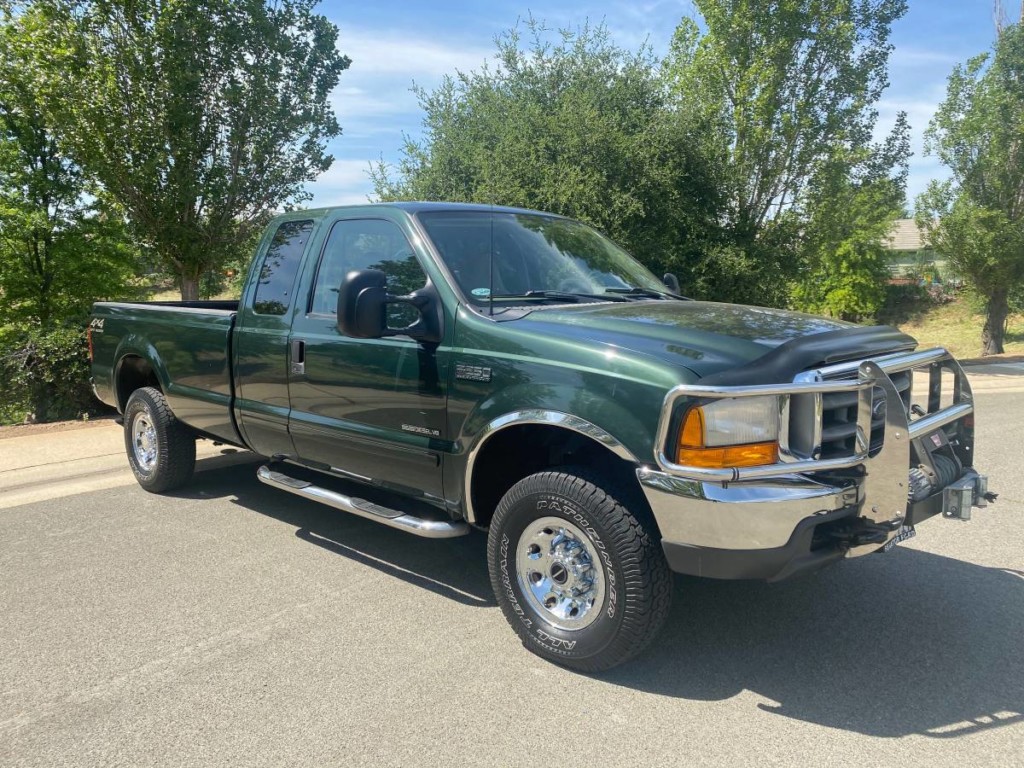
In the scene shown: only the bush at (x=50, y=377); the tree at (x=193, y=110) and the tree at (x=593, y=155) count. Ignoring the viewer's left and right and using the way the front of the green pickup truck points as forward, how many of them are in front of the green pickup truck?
0

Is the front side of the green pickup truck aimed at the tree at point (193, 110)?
no

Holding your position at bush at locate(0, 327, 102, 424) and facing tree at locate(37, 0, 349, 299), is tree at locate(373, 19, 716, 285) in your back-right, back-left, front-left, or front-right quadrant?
front-right

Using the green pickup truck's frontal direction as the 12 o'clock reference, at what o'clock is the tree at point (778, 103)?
The tree is roughly at 8 o'clock from the green pickup truck.

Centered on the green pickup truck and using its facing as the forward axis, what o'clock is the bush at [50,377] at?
The bush is roughly at 6 o'clock from the green pickup truck.

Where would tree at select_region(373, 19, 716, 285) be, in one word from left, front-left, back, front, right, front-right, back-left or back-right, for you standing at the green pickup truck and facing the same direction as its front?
back-left

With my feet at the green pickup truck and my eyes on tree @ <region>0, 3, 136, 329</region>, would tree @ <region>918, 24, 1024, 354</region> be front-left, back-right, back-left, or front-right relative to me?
front-right

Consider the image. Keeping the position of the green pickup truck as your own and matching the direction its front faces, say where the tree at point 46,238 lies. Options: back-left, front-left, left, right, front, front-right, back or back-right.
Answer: back

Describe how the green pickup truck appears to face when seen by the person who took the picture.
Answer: facing the viewer and to the right of the viewer

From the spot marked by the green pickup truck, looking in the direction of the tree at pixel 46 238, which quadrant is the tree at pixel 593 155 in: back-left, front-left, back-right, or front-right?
front-right

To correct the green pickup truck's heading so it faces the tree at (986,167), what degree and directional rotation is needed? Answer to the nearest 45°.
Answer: approximately 90° to its left

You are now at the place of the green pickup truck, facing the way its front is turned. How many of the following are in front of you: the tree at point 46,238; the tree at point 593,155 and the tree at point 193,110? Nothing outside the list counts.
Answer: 0

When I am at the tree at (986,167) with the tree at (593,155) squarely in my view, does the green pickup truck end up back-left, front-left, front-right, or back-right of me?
front-left
